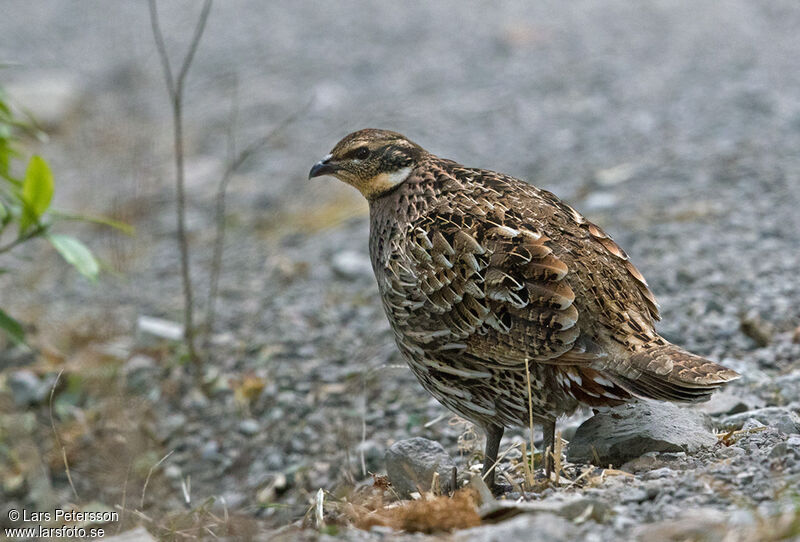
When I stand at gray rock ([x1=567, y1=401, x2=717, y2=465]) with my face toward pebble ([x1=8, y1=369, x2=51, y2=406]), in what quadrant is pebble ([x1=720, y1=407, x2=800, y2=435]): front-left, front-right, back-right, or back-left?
back-right

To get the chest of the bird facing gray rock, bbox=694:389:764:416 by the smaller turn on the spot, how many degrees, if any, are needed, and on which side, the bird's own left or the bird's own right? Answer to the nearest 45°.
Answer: approximately 135° to the bird's own right

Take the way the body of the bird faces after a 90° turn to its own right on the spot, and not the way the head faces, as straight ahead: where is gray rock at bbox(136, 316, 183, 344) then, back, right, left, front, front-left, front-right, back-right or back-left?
front-left

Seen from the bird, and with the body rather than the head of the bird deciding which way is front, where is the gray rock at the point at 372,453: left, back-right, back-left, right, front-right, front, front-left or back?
front-right

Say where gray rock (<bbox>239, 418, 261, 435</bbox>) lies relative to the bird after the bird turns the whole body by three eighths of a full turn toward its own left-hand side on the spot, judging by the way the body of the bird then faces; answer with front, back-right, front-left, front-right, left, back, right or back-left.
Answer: back

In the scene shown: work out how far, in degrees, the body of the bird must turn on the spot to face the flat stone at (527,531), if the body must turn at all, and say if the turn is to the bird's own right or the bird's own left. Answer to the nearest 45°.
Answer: approximately 90° to the bird's own left

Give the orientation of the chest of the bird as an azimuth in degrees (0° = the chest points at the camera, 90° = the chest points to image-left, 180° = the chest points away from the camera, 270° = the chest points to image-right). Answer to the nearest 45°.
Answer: approximately 90°
